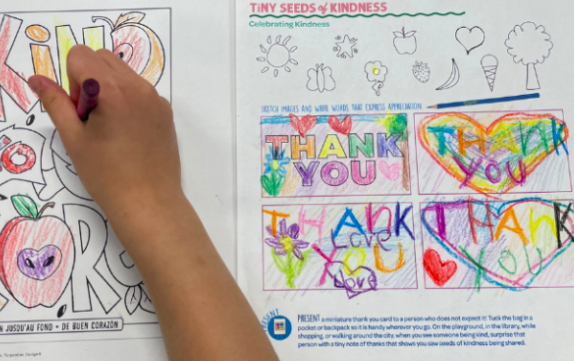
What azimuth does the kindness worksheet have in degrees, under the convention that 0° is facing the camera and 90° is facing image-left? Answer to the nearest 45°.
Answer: approximately 0°

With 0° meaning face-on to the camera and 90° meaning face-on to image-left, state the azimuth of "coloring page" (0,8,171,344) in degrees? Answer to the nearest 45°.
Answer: approximately 0°

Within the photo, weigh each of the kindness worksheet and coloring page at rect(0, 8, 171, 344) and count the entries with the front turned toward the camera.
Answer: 2
